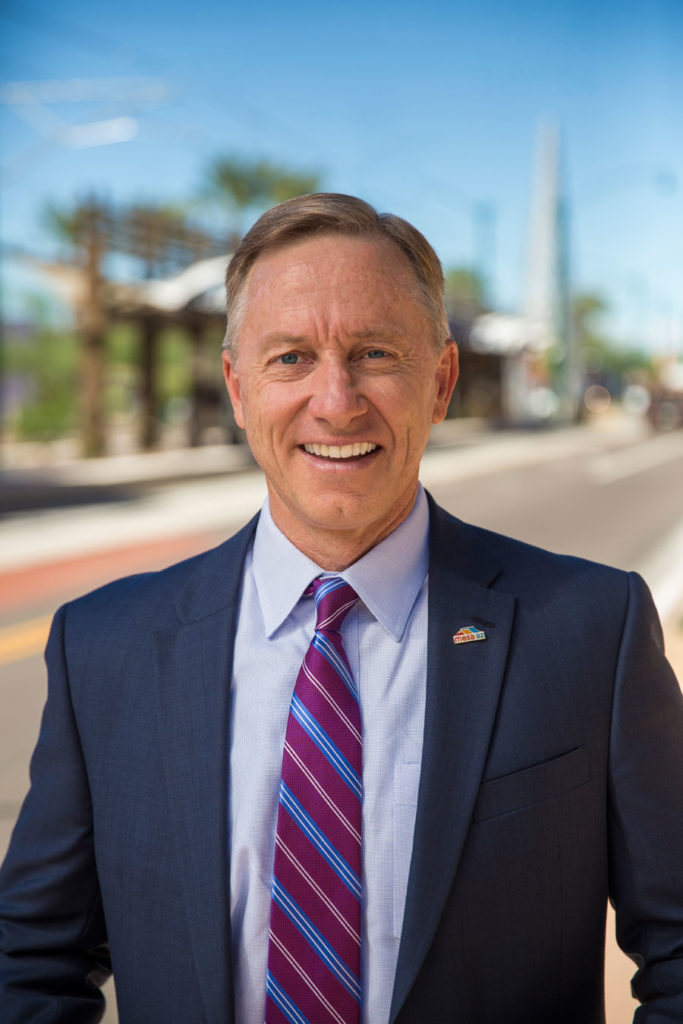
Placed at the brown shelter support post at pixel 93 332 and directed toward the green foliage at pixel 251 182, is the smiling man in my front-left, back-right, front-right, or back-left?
back-right

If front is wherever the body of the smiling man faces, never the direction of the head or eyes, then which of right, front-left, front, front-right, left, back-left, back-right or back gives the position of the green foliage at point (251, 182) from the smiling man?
back

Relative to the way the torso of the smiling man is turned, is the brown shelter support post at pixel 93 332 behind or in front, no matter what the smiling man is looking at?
behind

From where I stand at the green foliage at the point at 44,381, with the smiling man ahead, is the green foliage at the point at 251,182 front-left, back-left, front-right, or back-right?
back-left

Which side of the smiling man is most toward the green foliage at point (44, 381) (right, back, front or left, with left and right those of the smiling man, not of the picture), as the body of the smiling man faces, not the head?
back

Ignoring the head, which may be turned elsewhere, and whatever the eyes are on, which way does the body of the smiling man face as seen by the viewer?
toward the camera
